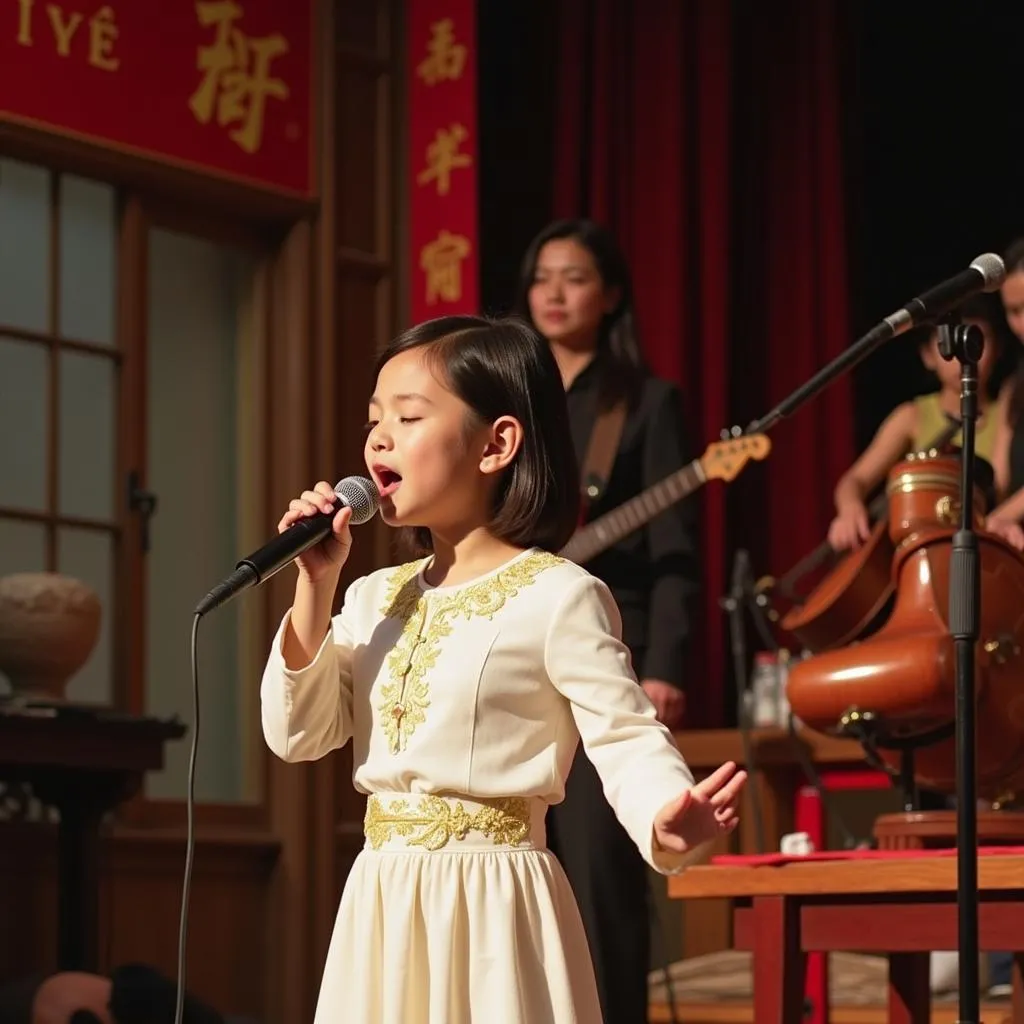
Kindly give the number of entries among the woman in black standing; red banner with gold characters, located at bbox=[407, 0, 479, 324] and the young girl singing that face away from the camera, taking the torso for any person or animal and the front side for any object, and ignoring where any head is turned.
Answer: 0

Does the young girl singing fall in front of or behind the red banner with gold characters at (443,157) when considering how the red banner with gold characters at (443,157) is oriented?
in front

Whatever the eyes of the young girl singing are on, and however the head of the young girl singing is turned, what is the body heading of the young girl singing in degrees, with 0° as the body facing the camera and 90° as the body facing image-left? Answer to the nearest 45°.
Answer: approximately 45°

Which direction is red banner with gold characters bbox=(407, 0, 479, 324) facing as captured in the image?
toward the camera

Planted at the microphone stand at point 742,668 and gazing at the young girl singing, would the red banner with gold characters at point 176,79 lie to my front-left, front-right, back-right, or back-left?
front-right

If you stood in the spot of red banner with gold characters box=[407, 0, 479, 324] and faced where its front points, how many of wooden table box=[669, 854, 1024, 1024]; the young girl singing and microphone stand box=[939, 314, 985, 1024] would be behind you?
0

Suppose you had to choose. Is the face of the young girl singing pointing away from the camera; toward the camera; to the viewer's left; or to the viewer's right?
to the viewer's left

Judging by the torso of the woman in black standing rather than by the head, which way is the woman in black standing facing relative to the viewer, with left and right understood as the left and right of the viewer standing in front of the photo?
facing the viewer and to the left of the viewer
